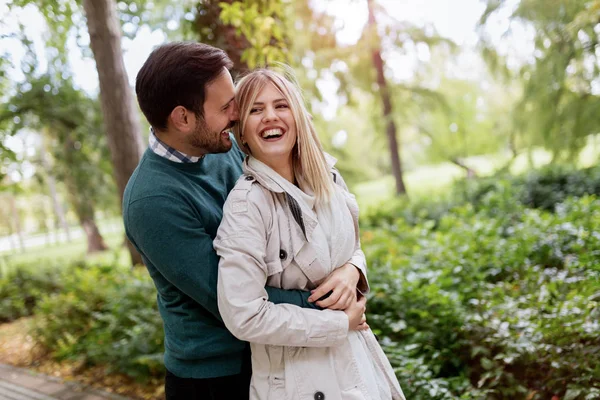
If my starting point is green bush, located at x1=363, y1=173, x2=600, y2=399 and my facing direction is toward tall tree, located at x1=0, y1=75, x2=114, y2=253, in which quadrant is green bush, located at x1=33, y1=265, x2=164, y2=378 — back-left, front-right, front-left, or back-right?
front-left

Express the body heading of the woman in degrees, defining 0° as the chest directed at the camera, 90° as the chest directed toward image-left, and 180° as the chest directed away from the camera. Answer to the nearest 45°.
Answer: approximately 315°

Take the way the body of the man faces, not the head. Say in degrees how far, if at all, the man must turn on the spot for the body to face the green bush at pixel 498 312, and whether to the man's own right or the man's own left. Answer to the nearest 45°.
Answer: approximately 45° to the man's own left

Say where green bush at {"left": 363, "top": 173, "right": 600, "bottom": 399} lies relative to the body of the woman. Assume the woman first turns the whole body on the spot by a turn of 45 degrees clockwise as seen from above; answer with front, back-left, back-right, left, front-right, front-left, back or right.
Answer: back-left

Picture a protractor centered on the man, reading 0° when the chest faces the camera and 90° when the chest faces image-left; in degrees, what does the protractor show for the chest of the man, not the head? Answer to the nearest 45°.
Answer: approximately 270°
